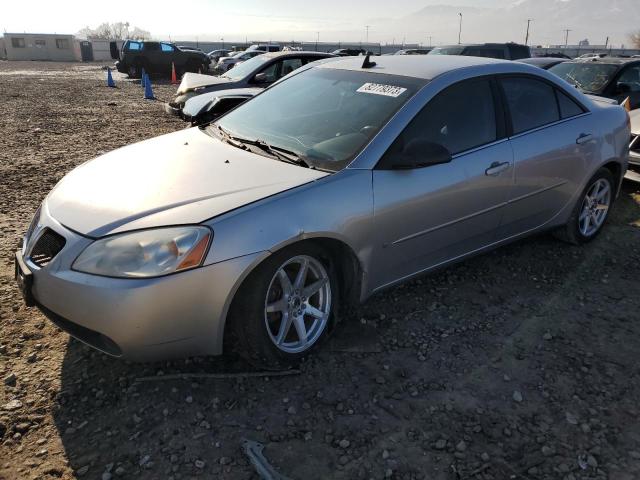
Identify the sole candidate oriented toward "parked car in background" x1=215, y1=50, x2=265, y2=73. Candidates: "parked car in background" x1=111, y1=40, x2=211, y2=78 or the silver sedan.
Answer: "parked car in background" x1=111, y1=40, x2=211, y2=78

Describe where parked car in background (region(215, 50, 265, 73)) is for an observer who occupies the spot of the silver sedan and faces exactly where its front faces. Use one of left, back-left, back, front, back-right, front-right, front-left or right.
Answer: back-right

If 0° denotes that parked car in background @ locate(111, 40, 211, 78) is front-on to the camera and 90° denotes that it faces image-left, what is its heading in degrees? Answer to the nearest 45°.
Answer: approximately 270°

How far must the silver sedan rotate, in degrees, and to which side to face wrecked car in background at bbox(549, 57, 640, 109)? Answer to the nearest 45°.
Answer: approximately 180°

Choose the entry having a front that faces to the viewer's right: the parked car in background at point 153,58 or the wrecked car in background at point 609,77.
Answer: the parked car in background

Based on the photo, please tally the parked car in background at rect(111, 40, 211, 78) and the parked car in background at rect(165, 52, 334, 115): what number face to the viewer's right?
1

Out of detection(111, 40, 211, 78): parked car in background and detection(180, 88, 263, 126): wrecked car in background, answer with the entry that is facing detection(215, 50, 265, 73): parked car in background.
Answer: detection(111, 40, 211, 78): parked car in background

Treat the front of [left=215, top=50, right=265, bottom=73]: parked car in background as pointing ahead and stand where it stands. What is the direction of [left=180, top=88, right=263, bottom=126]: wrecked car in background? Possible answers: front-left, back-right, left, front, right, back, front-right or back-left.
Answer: front-left

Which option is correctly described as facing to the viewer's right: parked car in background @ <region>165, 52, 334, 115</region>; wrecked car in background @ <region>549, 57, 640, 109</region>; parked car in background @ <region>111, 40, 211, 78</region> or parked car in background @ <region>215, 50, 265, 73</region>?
parked car in background @ <region>111, 40, 211, 78</region>

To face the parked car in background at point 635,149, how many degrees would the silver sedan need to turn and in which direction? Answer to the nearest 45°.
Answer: approximately 180°
